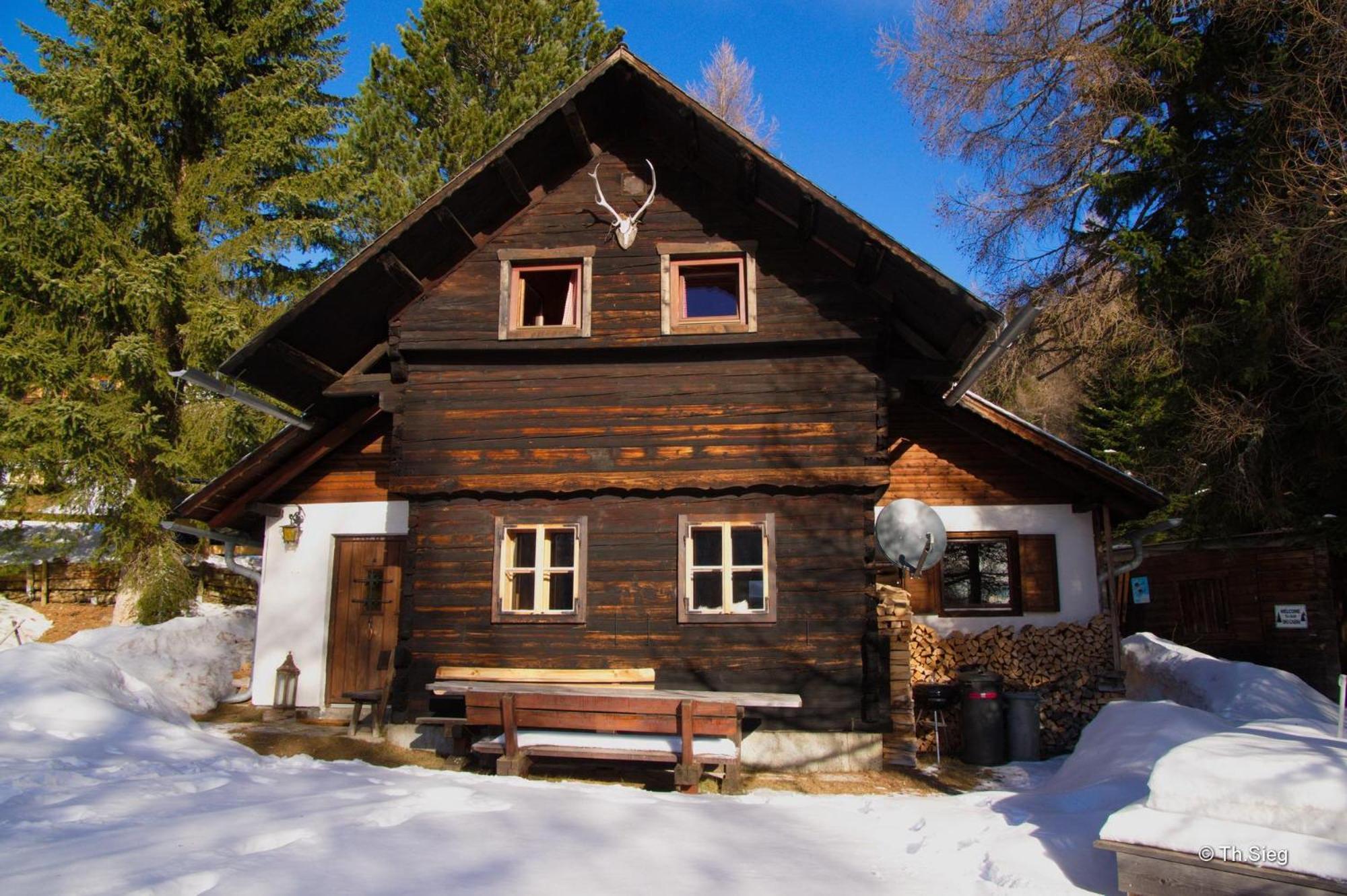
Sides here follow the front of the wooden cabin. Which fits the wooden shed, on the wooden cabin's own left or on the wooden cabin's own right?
on the wooden cabin's own left

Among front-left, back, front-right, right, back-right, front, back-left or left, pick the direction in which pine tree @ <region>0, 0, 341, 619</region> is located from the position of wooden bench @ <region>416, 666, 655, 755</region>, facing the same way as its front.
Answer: back-right

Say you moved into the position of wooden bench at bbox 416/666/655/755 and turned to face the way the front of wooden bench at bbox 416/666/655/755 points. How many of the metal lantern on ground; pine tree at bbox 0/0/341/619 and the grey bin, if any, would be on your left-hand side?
1

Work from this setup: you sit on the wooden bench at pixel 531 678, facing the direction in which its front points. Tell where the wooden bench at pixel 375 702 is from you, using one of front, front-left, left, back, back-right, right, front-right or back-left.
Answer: back-right

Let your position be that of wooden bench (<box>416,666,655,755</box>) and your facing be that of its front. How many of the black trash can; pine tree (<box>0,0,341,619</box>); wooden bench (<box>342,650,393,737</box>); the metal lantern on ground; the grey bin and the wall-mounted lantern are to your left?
2

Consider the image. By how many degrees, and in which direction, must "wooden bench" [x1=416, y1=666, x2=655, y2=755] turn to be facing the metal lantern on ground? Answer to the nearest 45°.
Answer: approximately 135° to its right

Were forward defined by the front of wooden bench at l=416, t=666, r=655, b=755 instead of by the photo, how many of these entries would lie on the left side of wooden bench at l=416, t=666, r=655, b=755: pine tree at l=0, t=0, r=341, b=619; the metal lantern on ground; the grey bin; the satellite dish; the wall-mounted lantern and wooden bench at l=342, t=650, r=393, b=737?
2

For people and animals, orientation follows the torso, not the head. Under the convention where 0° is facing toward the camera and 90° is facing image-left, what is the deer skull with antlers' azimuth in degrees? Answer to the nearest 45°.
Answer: approximately 0°

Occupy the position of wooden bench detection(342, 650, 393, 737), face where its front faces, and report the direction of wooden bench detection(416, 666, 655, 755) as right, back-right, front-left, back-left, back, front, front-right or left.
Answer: back-left
